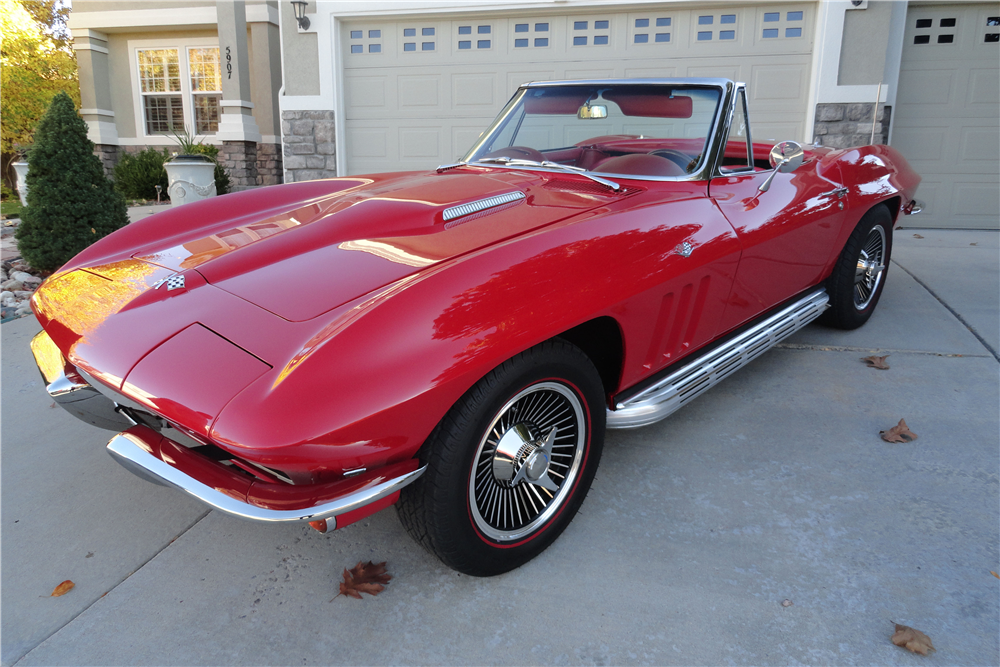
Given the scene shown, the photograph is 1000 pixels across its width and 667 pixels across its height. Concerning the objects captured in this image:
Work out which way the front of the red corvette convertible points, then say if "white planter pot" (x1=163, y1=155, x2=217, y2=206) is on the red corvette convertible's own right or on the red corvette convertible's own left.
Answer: on the red corvette convertible's own right

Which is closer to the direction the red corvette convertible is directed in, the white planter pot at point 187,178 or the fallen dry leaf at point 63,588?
the fallen dry leaf

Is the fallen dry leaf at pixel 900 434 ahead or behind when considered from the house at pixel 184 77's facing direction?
ahead

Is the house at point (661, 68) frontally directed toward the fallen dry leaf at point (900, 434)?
yes

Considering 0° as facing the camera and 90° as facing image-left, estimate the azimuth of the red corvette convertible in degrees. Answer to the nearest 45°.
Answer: approximately 45°

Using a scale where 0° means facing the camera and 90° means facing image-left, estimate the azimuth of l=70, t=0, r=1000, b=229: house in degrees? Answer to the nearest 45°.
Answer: approximately 0°

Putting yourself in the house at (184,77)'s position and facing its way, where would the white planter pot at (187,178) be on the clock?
The white planter pot is roughly at 12 o'clock from the house.

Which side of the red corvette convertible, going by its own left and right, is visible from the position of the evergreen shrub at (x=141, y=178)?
right

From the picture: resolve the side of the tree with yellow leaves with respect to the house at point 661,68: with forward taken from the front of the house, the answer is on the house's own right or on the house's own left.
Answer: on the house's own right

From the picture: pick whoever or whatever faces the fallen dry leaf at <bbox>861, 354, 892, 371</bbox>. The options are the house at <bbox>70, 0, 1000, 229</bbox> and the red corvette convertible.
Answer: the house

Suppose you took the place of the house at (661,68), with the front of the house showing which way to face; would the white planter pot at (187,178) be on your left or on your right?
on your right
